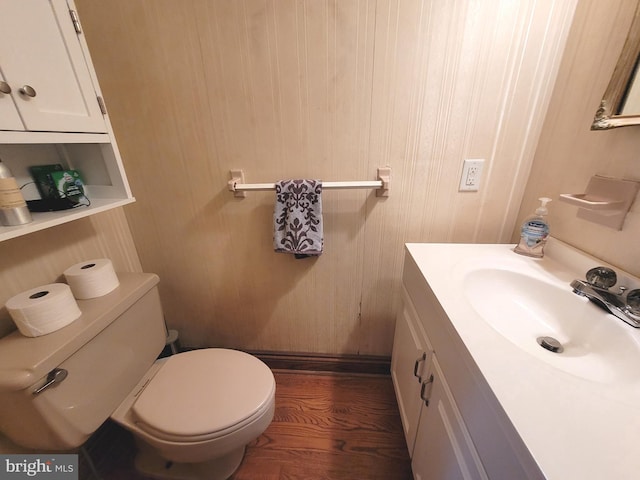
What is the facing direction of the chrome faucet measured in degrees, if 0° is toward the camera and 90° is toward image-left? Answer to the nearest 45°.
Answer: approximately 45°

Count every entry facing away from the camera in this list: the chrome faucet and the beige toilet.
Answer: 0

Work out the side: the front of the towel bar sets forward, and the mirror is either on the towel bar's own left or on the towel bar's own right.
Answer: on the towel bar's own left

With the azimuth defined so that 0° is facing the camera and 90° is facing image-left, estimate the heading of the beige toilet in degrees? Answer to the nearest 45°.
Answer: approximately 315°

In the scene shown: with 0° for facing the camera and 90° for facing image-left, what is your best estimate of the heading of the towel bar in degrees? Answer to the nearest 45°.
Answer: approximately 0°

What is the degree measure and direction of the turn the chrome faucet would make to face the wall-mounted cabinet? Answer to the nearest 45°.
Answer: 0° — it already faces it

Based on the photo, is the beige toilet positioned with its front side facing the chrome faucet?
yes

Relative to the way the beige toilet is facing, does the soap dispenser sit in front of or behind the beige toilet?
in front

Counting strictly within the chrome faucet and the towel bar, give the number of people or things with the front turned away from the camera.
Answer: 0

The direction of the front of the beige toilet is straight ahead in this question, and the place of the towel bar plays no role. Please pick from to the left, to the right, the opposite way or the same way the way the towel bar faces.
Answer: to the right

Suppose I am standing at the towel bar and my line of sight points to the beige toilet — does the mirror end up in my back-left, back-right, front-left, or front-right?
back-left

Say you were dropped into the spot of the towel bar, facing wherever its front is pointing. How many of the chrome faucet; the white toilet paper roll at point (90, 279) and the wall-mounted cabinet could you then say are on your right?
2

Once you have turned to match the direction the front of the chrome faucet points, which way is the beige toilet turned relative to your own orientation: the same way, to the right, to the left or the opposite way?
the opposite way
